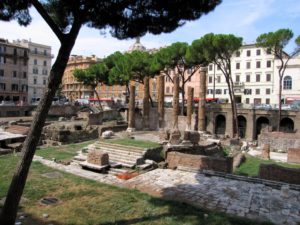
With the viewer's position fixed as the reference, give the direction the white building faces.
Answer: facing the viewer

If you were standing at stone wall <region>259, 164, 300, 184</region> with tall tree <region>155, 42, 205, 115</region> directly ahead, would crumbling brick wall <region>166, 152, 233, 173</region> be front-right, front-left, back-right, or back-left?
front-left

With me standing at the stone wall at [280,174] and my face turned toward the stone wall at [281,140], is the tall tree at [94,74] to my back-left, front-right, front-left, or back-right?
front-left

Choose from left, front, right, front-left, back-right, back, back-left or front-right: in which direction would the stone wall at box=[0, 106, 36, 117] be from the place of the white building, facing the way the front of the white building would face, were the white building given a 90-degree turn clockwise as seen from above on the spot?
front-left

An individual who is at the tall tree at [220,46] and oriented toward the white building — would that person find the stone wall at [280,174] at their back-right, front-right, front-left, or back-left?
back-right

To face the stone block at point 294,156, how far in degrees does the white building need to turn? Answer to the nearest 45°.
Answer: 0° — it already faces it

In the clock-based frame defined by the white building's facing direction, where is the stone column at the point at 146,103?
The stone column is roughly at 1 o'clock from the white building.

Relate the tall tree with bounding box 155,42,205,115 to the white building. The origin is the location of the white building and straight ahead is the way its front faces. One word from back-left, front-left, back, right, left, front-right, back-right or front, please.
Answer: front-right

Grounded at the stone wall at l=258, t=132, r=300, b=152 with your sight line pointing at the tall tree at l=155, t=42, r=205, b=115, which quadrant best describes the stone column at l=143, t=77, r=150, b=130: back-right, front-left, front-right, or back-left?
front-left

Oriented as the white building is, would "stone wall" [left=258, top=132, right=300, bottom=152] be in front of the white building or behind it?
in front

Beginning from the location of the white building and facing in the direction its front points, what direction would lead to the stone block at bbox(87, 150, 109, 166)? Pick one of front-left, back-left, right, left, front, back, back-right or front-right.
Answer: front

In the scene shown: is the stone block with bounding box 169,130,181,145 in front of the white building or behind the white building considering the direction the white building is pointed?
in front

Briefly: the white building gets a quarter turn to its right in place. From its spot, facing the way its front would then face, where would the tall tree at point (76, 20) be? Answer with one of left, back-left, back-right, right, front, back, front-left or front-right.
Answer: left

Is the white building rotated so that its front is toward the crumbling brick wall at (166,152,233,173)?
yes
